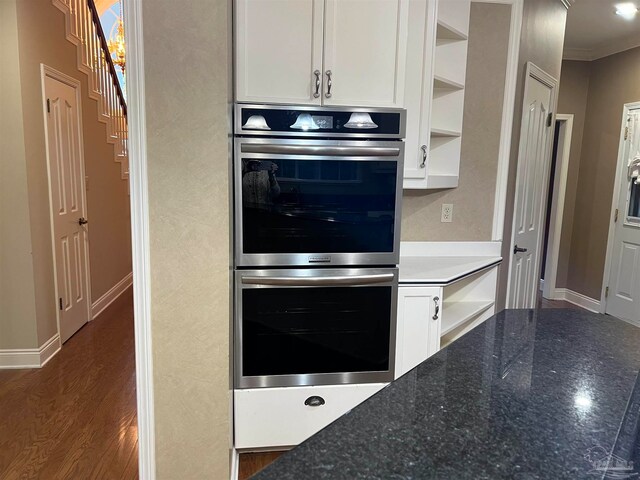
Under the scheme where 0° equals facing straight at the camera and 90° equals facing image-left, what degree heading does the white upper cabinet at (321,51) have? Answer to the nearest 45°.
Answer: approximately 0°

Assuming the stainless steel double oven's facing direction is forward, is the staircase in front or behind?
behind

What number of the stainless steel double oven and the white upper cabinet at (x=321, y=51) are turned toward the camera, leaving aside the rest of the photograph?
2

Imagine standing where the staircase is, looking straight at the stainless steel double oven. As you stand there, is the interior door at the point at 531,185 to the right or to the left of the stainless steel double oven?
left

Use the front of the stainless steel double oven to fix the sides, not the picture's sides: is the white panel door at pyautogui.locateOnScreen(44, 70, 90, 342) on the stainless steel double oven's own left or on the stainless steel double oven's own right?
on the stainless steel double oven's own right

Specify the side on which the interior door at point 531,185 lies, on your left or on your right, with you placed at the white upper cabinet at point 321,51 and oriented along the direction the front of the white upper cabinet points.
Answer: on your left

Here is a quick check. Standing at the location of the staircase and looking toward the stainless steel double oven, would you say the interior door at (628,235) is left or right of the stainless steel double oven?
left
